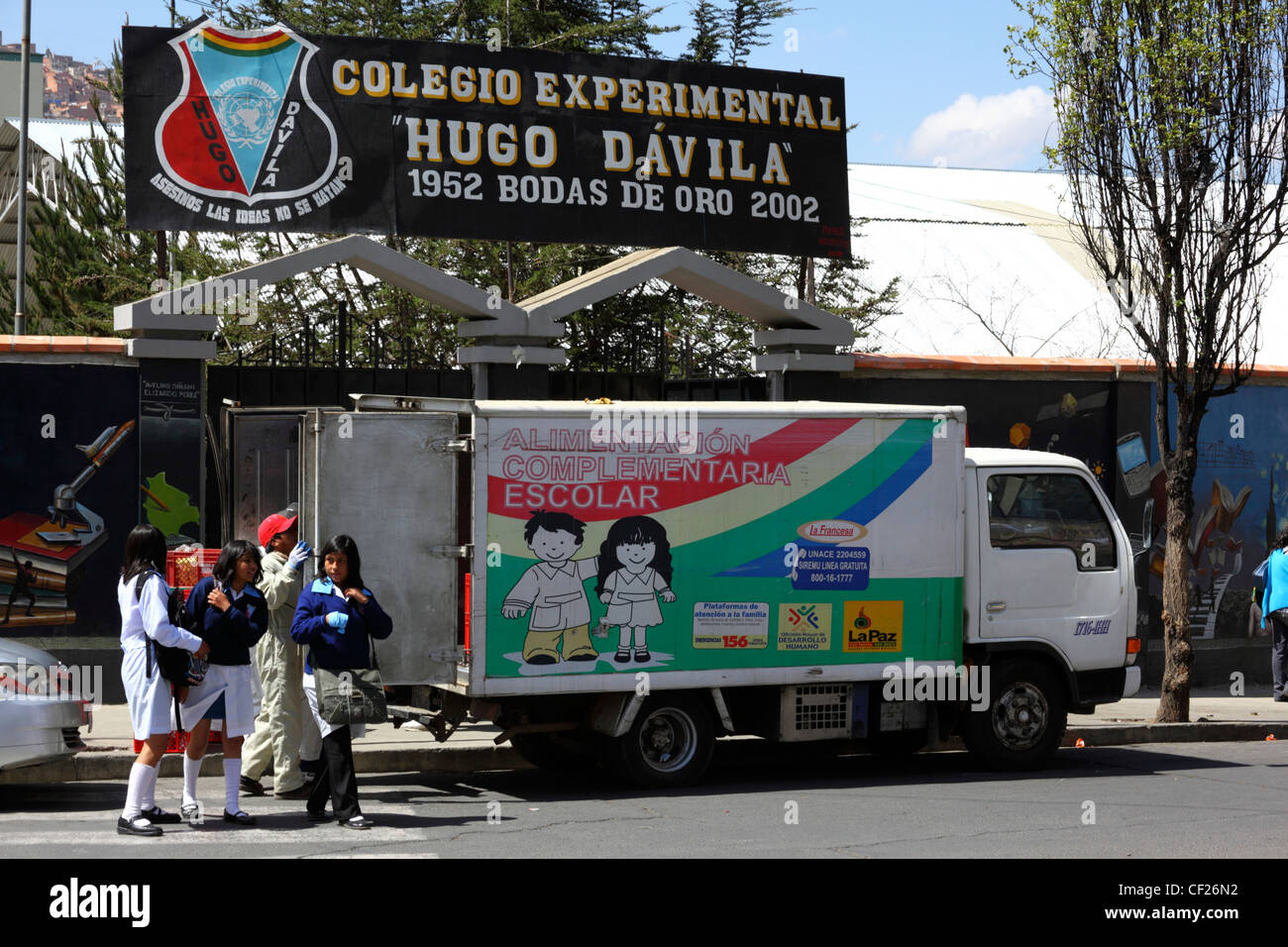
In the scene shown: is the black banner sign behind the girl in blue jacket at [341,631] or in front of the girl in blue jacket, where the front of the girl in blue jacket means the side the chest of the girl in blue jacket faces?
behind

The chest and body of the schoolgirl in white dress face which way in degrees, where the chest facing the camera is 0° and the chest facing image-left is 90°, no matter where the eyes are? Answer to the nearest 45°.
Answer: approximately 270°

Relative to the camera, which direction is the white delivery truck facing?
to the viewer's right

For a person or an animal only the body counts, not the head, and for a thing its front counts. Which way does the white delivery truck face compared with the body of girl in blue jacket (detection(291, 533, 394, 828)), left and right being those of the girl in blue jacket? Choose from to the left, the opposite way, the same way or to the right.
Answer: to the left

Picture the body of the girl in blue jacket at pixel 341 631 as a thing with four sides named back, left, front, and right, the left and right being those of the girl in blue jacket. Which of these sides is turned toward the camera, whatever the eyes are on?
front

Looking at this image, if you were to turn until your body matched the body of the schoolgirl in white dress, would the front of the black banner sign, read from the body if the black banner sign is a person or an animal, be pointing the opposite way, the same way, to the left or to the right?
to the right

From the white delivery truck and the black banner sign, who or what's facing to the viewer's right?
the white delivery truck

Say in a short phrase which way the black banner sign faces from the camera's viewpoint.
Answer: facing the viewer

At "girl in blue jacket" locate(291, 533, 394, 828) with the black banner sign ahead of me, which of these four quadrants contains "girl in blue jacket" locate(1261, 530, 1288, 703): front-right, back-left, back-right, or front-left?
front-right

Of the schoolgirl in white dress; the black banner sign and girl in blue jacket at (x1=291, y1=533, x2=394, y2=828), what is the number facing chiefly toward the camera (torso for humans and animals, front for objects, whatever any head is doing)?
2

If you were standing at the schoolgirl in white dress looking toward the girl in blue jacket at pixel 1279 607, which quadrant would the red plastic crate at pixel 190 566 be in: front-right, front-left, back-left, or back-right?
front-left

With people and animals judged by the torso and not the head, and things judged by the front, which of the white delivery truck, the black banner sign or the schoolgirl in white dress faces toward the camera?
the black banner sign
